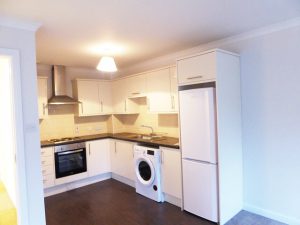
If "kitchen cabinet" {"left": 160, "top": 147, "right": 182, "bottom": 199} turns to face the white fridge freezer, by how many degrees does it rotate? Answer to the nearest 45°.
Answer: approximately 90° to its left

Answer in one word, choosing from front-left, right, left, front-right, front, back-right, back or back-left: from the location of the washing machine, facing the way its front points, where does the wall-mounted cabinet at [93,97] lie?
right

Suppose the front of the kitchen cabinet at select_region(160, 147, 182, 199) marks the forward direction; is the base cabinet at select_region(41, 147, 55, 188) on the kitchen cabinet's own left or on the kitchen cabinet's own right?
on the kitchen cabinet's own right

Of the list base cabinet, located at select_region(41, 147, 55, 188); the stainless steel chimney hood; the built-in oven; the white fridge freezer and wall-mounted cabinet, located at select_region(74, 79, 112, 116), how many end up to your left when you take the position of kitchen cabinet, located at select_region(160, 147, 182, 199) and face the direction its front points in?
1

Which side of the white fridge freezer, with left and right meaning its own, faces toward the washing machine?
right

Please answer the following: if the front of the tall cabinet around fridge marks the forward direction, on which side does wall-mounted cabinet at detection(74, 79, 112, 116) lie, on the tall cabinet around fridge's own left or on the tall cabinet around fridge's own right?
on the tall cabinet around fridge's own right

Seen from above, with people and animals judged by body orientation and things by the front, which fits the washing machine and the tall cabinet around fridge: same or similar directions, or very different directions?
same or similar directions

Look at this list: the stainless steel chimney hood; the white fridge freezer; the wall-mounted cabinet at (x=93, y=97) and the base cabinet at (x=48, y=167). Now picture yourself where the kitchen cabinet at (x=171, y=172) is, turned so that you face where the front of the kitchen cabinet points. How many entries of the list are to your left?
1

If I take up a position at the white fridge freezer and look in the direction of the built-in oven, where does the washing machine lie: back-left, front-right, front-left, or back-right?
front-right

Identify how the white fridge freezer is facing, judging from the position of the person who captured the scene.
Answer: facing the viewer and to the left of the viewer

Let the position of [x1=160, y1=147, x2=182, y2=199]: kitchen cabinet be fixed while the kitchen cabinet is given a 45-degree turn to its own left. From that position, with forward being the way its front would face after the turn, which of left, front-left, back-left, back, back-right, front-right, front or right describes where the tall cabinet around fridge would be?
front-left

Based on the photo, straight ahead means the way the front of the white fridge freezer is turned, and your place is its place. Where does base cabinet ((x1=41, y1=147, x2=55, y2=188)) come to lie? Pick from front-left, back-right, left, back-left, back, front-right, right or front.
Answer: front-right

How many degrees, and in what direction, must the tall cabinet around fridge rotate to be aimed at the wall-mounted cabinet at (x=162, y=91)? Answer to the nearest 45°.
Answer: approximately 90° to its right

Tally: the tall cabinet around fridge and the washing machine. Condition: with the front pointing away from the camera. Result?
0

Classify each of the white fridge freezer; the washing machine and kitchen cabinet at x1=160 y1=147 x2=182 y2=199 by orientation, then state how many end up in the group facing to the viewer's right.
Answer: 0
